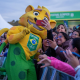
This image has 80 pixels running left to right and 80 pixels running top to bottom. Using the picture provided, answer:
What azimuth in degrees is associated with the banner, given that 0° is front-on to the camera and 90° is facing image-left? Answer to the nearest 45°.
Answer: approximately 0°

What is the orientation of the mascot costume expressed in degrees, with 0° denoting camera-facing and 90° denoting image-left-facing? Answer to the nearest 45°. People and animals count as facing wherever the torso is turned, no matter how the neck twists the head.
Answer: approximately 315°
